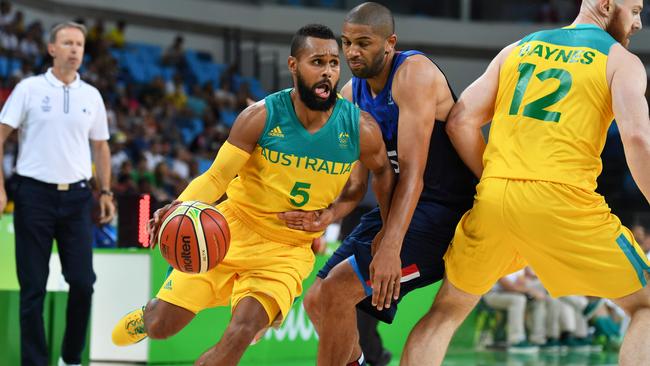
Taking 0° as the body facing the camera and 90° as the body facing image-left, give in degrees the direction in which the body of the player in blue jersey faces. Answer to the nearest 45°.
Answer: approximately 45°

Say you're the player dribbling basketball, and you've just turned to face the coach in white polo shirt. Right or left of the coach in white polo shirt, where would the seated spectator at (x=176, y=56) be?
right

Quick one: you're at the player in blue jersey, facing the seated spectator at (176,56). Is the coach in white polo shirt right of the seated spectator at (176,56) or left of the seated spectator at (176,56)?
left

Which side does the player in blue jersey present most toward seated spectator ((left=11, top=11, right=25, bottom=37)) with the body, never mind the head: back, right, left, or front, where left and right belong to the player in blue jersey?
right

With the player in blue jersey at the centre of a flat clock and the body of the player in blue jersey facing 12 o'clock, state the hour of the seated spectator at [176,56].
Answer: The seated spectator is roughly at 4 o'clock from the player in blue jersey.

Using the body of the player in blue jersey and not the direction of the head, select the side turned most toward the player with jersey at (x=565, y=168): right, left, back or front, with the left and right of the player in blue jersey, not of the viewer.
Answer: left

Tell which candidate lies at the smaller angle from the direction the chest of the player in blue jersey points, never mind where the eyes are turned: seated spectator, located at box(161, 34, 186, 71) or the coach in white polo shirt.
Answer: the coach in white polo shirt

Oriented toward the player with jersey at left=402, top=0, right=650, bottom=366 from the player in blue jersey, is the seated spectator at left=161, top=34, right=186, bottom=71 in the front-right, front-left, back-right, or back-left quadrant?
back-left
